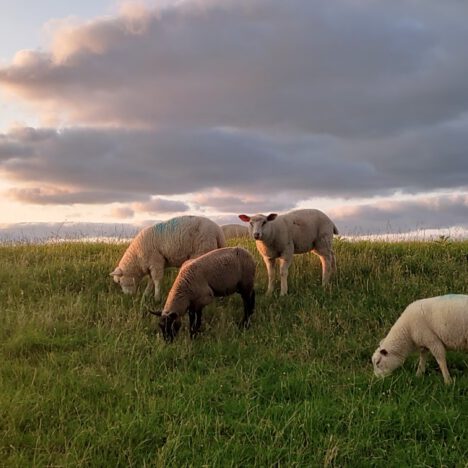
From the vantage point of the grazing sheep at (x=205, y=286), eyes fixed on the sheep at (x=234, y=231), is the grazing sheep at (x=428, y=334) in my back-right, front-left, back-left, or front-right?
back-right

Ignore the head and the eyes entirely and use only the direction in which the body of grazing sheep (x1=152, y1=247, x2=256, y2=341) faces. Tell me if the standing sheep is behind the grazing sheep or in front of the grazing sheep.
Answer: behind

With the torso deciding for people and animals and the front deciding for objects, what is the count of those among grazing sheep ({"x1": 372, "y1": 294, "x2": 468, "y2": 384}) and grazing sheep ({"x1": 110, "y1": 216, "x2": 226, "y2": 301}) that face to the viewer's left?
2

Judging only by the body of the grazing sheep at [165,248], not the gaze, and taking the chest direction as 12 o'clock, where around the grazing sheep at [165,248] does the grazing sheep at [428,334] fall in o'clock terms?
the grazing sheep at [428,334] is roughly at 8 o'clock from the grazing sheep at [165,248].

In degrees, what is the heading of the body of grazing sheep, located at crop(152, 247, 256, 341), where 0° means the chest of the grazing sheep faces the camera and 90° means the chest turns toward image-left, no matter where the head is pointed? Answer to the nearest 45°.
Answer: approximately 45°

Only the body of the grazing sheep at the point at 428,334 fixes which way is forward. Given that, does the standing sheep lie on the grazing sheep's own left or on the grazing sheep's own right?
on the grazing sheep's own right

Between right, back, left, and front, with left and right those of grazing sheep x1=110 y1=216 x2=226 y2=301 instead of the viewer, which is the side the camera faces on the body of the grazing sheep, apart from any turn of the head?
left

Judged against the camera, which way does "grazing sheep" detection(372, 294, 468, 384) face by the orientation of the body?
to the viewer's left

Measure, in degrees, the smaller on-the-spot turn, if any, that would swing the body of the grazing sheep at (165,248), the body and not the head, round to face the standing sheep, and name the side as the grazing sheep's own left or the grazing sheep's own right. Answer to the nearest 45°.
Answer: approximately 180°

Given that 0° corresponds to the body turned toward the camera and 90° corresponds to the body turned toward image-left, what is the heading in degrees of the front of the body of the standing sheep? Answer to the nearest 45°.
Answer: approximately 45°
